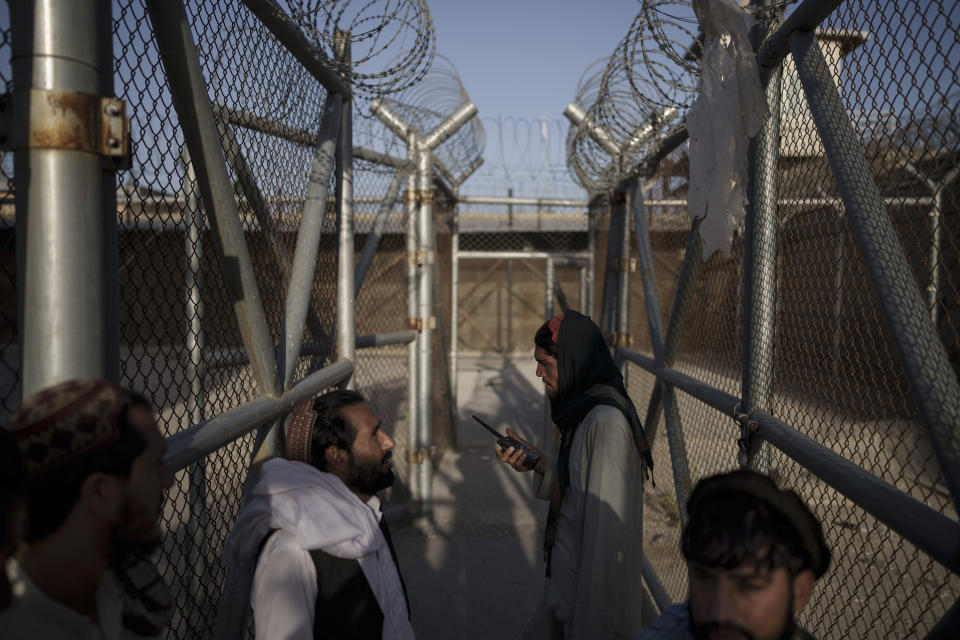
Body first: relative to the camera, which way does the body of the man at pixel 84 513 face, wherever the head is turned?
to the viewer's right

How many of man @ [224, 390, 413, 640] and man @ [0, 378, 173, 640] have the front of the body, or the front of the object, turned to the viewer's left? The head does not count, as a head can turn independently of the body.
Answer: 0

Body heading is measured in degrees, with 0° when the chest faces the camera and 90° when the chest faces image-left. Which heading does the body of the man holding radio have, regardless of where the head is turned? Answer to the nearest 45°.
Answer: approximately 90°

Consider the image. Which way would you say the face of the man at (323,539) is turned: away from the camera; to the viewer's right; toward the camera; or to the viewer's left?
to the viewer's right

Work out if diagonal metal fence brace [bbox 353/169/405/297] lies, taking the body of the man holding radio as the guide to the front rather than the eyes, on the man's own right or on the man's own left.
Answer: on the man's own right

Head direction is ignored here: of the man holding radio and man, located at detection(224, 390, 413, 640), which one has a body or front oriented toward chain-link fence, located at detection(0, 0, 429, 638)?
the man holding radio

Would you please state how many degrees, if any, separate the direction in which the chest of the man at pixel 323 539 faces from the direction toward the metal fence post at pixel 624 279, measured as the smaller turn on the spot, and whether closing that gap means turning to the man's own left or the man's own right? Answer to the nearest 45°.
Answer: approximately 45° to the man's own left

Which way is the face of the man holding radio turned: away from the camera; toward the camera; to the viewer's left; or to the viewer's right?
to the viewer's left

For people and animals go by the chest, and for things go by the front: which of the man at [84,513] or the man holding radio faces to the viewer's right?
the man

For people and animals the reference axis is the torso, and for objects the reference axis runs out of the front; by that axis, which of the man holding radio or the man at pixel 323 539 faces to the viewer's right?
the man

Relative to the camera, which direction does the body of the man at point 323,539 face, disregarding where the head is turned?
to the viewer's right

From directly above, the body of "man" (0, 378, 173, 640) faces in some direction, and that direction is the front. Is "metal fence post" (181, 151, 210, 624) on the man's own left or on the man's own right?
on the man's own left

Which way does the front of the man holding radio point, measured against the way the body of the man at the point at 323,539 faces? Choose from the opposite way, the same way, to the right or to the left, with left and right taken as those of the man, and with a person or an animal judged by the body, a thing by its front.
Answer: the opposite way
